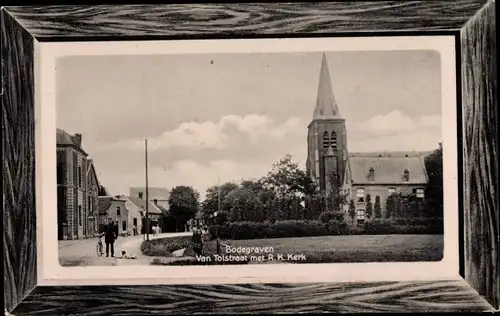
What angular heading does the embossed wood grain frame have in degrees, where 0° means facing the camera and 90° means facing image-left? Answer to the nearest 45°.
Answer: approximately 0°

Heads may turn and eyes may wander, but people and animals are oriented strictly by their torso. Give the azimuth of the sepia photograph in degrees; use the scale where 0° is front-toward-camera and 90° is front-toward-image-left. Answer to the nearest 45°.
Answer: approximately 0°
